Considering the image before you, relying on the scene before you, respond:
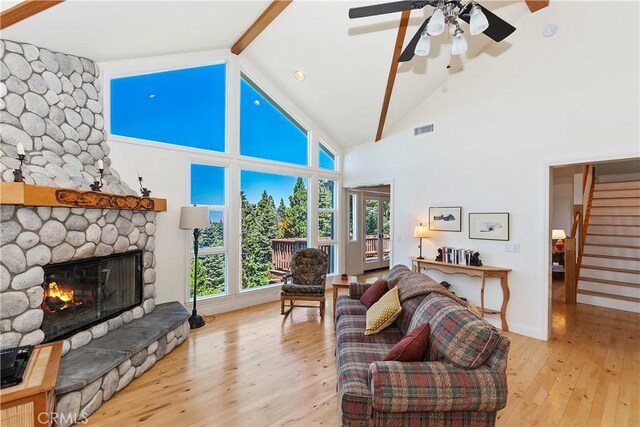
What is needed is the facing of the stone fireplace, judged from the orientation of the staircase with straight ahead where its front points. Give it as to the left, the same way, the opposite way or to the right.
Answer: to the left

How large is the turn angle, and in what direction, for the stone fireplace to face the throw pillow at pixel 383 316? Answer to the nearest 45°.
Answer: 0° — it already faces it

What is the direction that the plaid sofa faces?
to the viewer's left

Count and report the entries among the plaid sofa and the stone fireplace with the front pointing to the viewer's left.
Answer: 1

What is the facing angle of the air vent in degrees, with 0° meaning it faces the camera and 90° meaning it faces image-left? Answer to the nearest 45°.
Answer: approximately 45°

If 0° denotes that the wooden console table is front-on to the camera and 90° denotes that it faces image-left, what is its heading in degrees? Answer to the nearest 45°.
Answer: approximately 45°

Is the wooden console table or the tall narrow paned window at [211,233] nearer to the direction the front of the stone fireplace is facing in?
the wooden console table

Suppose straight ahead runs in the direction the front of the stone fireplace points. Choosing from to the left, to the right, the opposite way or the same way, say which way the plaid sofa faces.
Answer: the opposite way

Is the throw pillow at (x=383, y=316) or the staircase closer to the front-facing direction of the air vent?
the throw pillow

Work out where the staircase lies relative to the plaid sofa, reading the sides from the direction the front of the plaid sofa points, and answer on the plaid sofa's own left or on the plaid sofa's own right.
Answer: on the plaid sofa's own right

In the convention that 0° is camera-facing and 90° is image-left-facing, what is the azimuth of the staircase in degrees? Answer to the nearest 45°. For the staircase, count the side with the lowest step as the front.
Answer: approximately 45°
